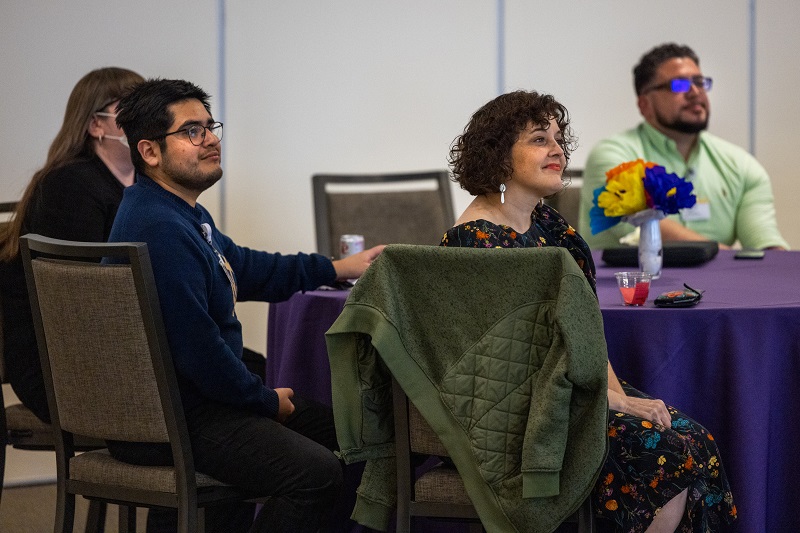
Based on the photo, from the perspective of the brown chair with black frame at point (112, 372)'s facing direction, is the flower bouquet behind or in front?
in front

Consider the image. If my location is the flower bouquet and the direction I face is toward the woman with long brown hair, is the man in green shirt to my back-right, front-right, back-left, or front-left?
back-right

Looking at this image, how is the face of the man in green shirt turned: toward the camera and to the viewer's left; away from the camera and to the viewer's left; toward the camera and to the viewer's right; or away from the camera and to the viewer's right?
toward the camera and to the viewer's right

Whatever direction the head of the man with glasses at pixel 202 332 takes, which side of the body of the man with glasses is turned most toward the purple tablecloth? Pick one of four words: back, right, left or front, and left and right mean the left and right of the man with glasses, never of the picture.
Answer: front

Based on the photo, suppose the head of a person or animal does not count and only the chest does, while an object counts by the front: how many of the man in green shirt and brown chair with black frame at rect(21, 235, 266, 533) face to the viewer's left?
0

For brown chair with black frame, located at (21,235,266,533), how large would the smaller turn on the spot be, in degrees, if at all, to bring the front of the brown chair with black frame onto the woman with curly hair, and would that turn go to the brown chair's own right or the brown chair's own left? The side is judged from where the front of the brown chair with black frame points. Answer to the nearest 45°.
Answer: approximately 45° to the brown chair's own right

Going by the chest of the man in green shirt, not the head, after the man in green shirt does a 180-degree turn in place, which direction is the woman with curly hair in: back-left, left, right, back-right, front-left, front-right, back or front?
back-left

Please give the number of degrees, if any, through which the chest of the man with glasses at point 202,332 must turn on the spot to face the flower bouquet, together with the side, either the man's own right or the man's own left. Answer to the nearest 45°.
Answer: approximately 45° to the man's own left

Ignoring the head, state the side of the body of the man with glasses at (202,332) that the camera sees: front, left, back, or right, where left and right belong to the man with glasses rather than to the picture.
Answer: right

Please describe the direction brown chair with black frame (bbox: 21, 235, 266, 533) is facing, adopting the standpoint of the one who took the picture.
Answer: facing away from the viewer and to the right of the viewer

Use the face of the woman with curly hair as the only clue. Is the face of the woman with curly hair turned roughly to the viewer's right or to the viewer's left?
to the viewer's right

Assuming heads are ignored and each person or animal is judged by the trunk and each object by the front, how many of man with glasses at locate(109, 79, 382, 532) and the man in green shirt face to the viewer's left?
0
